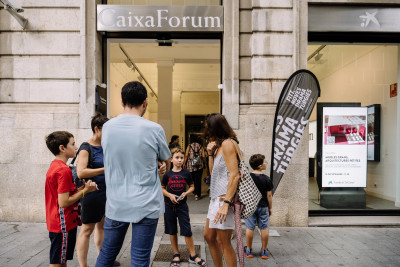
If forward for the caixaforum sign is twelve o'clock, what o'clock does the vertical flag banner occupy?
The vertical flag banner is roughly at 10 o'clock from the caixaforum sign.

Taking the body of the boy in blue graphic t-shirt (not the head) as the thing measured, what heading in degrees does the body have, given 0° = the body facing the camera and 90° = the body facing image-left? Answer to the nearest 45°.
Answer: approximately 0°

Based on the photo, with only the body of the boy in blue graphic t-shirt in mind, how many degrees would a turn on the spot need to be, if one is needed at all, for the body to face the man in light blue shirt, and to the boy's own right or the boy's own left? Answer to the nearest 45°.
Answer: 0° — they already face them

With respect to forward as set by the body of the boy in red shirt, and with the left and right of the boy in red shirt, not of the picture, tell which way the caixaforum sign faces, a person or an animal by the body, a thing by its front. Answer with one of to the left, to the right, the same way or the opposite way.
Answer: to the right

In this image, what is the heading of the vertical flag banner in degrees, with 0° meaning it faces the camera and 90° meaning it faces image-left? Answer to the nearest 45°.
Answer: approximately 0°

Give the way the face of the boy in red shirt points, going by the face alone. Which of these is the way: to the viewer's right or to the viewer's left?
to the viewer's right

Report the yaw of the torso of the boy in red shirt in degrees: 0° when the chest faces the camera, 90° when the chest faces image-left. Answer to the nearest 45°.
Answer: approximately 270°
